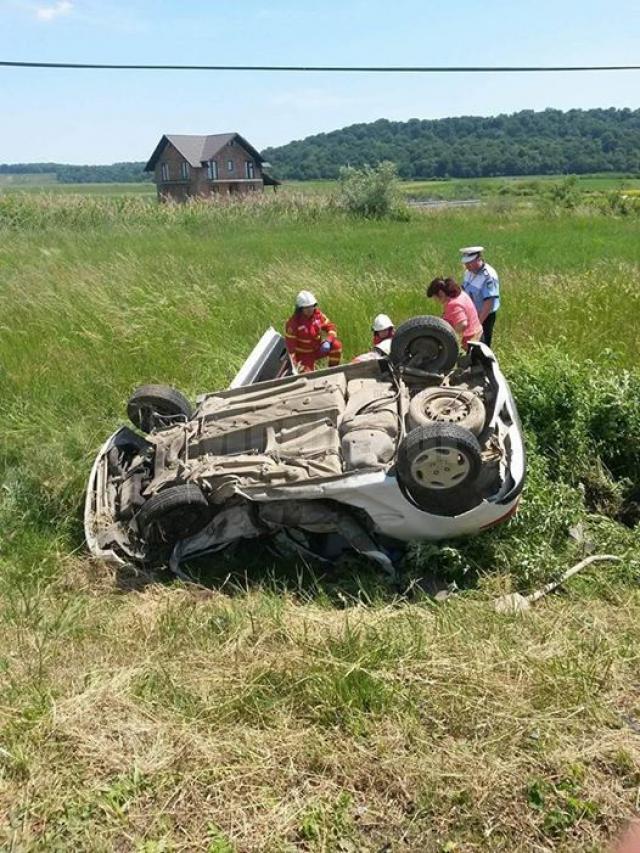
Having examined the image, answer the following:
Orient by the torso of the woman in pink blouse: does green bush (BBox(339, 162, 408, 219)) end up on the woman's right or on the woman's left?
on the woman's right

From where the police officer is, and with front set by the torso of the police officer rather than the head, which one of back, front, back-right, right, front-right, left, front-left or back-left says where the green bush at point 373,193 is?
back-right

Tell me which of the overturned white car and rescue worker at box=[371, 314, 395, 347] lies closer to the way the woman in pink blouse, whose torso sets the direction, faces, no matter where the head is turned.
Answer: the rescue worker

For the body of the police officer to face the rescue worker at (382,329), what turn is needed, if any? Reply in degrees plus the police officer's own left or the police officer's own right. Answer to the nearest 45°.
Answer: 0° — they already face them

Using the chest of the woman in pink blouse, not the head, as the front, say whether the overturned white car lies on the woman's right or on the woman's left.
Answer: on the woman's left

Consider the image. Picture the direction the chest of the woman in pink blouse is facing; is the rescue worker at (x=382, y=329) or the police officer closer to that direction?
the rescue worker

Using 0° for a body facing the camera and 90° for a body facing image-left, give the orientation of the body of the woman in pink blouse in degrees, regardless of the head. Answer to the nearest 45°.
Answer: approximately 90°

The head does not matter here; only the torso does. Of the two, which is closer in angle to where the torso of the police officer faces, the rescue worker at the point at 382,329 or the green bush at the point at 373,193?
the rescue worker
